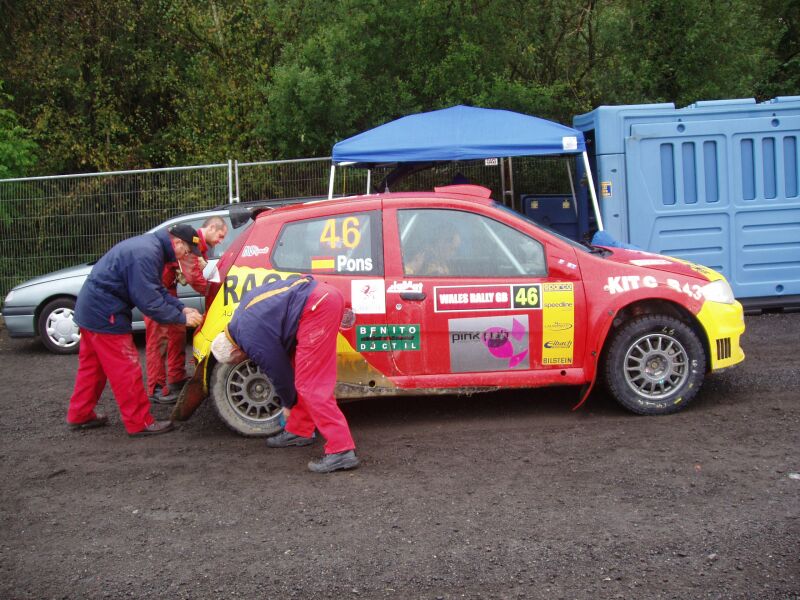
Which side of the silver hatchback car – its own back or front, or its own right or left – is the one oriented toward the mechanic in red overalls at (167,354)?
left

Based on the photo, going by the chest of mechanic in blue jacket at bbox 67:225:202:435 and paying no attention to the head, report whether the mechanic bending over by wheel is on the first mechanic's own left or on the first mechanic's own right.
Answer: on the first mechanic's own right

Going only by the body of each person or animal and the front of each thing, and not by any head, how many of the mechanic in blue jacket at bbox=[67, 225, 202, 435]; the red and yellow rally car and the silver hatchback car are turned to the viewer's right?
2

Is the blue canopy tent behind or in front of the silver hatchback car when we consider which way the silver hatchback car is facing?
behind

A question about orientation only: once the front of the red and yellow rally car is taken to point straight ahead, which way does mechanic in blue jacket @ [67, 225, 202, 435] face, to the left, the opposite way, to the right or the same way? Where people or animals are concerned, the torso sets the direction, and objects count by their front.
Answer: the same way

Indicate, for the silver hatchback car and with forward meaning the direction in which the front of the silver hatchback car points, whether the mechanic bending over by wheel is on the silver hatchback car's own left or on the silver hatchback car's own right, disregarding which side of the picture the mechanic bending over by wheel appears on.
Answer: on the silver hatchback car's own left

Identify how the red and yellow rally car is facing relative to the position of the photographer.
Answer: facing to the right of the viewer

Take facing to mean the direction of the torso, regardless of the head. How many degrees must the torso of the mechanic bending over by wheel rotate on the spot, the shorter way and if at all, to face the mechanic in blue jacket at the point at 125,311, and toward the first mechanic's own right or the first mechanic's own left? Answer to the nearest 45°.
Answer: approximately 45° to the first mechanic's own right

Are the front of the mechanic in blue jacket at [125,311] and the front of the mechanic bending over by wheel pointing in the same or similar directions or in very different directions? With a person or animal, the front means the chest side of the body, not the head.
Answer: very different directions

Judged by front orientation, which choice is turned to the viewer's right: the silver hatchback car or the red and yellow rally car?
the red and yellow rally car

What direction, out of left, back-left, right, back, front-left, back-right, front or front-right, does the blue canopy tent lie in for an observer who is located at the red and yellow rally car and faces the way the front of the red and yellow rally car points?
left

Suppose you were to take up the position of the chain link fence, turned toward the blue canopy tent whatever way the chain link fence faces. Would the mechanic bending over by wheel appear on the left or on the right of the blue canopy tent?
right

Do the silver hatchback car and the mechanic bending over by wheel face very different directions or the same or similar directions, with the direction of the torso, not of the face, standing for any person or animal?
same or similar directions

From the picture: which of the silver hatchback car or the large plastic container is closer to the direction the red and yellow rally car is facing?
the large plastic container

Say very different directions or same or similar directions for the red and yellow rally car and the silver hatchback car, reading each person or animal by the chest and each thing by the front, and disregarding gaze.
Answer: very different directions

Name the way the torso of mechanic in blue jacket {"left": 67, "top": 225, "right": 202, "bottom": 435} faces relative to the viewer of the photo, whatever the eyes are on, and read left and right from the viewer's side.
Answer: facing to the right of the viewer

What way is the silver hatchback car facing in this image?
to the viewer's left

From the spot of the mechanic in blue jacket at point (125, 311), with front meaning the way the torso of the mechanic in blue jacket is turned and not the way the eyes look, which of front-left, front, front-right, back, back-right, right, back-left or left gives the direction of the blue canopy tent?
front-left

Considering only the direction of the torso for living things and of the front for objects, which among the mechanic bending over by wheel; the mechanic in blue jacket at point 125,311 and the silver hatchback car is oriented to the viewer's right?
the mechanic in blue jacket
